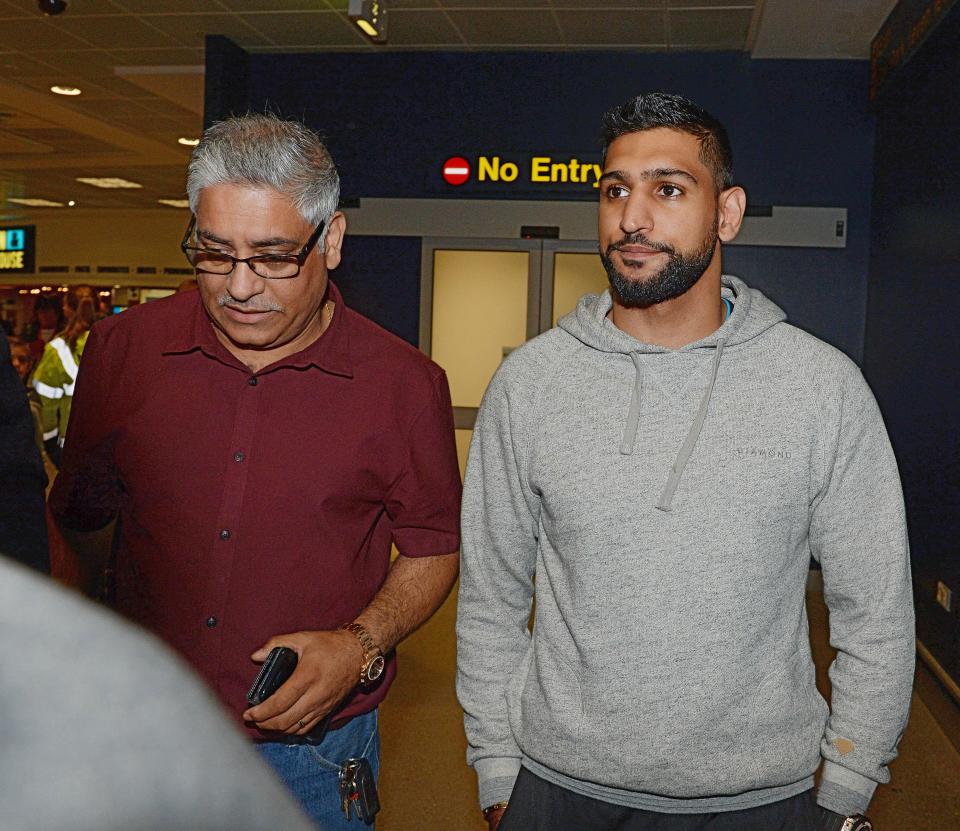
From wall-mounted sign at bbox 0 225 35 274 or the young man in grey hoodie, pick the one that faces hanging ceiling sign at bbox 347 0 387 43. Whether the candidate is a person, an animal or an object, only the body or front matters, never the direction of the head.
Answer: the wall-mounted sign

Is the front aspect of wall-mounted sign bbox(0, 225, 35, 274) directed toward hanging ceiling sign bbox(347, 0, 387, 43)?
yes

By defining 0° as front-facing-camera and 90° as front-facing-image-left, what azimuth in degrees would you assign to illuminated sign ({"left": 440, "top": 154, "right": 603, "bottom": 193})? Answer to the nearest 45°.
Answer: approximately 0°

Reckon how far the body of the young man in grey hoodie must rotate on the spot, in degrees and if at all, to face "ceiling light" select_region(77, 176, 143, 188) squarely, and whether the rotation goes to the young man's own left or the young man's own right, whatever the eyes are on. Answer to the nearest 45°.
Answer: approximately 135° to the young man's own right

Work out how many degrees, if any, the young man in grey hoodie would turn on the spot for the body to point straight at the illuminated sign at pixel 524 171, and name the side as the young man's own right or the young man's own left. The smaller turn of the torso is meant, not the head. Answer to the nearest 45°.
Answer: approximately 180°

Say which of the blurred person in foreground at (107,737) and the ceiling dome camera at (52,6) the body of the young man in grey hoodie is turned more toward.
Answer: the blurred person in foreground

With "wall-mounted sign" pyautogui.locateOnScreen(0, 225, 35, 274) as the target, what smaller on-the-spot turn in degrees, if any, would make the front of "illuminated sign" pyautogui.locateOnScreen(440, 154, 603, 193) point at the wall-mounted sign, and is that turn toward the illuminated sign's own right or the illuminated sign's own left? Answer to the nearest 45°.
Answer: approximately 135° to the illuminated sign's own right
